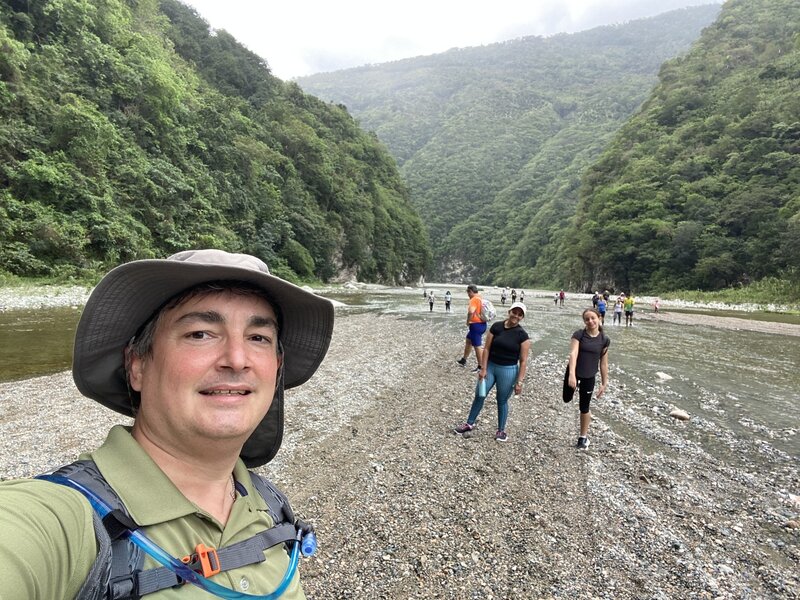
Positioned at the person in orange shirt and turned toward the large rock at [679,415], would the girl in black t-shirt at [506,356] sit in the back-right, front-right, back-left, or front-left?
front-right

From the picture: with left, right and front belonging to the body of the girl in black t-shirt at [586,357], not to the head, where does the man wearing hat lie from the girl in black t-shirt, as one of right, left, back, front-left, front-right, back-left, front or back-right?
front

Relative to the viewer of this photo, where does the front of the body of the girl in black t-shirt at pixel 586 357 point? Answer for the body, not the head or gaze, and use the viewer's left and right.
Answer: facing the viewer

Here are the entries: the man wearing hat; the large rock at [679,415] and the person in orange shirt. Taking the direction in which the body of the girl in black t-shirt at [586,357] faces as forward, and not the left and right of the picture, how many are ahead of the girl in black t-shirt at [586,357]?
1

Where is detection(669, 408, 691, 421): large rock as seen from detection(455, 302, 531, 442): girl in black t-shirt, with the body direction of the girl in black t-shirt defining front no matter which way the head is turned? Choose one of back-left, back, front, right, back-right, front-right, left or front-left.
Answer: back-left

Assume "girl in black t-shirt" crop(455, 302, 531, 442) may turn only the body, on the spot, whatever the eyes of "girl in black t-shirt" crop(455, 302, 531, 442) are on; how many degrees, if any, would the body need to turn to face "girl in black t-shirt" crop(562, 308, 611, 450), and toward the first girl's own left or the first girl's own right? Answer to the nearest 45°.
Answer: approximately 90° to the first girl's own left

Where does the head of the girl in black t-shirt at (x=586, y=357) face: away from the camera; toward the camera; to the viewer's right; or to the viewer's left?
toward the camera

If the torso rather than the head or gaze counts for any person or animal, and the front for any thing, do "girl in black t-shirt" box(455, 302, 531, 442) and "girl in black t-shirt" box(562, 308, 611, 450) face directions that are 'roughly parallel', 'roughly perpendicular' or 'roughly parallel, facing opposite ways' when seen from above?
roughly parallel

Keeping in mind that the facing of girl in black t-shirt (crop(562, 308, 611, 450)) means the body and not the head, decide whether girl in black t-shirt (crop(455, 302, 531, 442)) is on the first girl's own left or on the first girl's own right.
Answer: on the first girl's own right

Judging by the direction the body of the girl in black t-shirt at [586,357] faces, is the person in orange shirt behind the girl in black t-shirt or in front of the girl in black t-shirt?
behind
